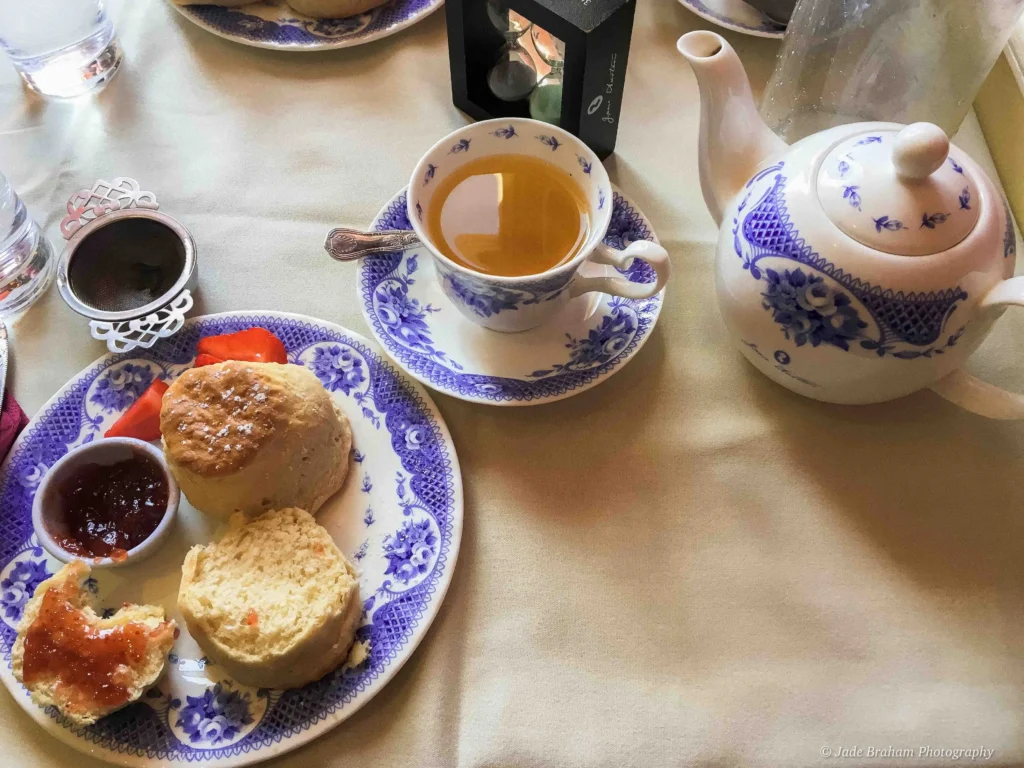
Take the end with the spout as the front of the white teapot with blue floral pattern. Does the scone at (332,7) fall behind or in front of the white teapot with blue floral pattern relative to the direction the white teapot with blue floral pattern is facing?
in front

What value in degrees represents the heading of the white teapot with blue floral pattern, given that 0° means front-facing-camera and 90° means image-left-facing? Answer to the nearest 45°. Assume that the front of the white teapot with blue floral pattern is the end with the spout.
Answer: approximately 135°

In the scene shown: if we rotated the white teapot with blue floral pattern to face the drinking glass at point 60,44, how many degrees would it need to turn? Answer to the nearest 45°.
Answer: approximately 45° to its left
